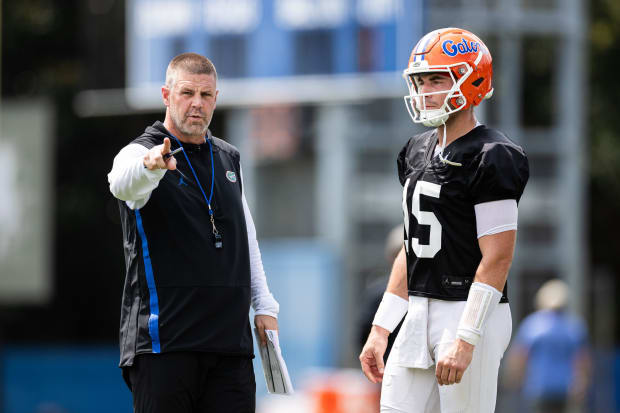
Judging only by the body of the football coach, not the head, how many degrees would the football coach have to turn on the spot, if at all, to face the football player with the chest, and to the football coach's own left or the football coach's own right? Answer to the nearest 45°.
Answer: approximately 45° to the football coach's own left

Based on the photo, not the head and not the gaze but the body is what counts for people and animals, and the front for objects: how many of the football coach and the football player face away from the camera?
0

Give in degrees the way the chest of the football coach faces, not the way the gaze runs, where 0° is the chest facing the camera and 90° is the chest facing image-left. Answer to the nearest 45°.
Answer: approximately 315°

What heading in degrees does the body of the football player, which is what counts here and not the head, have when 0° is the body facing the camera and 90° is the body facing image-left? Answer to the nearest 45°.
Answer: approximately 45°

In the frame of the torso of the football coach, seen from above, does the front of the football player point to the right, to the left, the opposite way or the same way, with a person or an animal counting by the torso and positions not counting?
to the right

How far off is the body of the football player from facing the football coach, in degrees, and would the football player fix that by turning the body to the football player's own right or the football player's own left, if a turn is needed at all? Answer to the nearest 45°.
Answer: approximately 45° to the football player's own right
